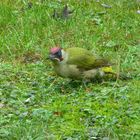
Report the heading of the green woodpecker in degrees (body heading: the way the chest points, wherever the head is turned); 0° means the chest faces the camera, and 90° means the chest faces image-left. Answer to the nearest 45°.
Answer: approximately 90°
